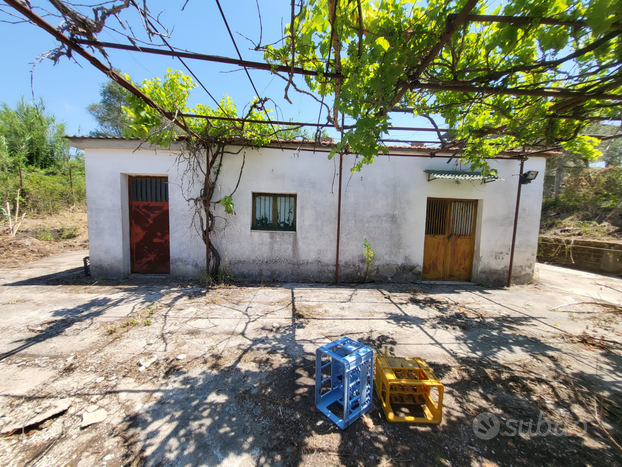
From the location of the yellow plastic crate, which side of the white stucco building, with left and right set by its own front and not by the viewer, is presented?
front

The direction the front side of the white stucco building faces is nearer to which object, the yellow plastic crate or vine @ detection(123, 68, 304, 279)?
the yellow plastic crate

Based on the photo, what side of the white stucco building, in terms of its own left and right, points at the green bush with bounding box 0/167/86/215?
right

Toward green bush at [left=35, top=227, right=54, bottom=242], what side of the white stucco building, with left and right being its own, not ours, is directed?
right

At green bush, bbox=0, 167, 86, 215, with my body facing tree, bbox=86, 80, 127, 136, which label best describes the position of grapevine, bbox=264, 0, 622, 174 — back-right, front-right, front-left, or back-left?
back-right

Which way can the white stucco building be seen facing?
toward the camera

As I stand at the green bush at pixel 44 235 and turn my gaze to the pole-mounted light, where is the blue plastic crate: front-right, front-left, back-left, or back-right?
front-right

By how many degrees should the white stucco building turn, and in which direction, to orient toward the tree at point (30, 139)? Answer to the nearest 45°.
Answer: approximately 135° to its right

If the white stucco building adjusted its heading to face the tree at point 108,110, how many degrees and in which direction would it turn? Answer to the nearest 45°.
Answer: approximately 135° to its right

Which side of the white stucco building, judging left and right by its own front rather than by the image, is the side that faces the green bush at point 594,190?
left

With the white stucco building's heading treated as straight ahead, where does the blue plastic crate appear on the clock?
The blue plastic crate is roughly at 12 o'clock from the white stucco building.
